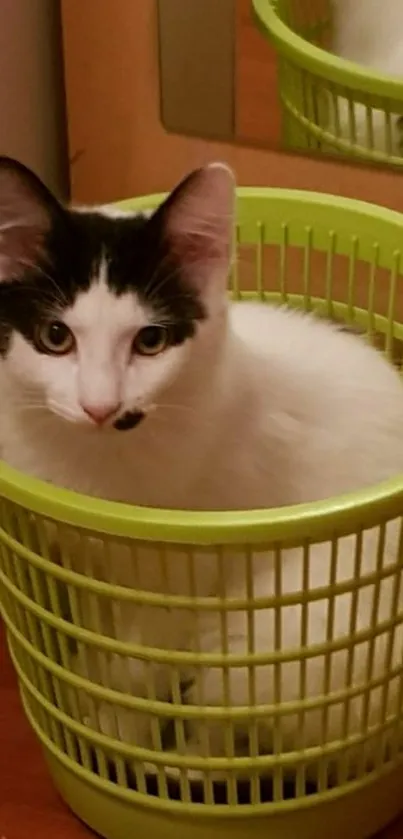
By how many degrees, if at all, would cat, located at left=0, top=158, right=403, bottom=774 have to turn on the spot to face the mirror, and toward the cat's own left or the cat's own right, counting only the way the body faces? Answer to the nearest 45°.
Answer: approximately 135° to the cat's own right

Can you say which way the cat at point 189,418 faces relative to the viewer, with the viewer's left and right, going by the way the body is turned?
facing the viewer and to the left of the viewer
